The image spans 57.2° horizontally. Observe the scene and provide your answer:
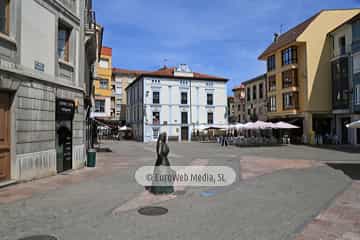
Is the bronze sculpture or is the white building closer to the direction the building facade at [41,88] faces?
the bronze sculpture

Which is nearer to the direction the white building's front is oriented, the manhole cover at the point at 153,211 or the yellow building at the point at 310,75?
the manhole cover

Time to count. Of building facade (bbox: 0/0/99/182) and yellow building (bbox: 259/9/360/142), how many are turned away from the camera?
0

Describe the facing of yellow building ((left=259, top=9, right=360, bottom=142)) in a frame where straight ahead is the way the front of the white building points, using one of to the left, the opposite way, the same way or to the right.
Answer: to the right

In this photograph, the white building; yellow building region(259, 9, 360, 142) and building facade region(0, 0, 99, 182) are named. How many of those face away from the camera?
0

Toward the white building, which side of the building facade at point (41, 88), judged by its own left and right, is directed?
left

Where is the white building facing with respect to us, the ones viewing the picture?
facing the viewer

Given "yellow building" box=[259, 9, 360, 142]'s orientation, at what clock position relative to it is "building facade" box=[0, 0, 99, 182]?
The building facade is roughly at 11 o'clock from the yellow building.

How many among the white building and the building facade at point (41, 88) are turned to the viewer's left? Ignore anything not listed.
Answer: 0

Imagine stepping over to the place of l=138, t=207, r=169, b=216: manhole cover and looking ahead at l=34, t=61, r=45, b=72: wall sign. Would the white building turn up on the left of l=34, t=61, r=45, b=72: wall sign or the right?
right

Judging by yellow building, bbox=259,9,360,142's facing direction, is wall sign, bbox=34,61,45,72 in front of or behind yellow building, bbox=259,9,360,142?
in front

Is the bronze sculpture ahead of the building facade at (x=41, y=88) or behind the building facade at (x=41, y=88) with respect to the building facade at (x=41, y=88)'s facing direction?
ahead

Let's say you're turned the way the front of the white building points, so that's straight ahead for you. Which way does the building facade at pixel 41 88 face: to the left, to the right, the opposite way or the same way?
to the left

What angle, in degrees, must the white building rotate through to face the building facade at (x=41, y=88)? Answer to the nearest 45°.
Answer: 0° — it already faces it

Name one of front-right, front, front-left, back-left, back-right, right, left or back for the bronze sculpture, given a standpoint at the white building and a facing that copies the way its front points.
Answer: front
